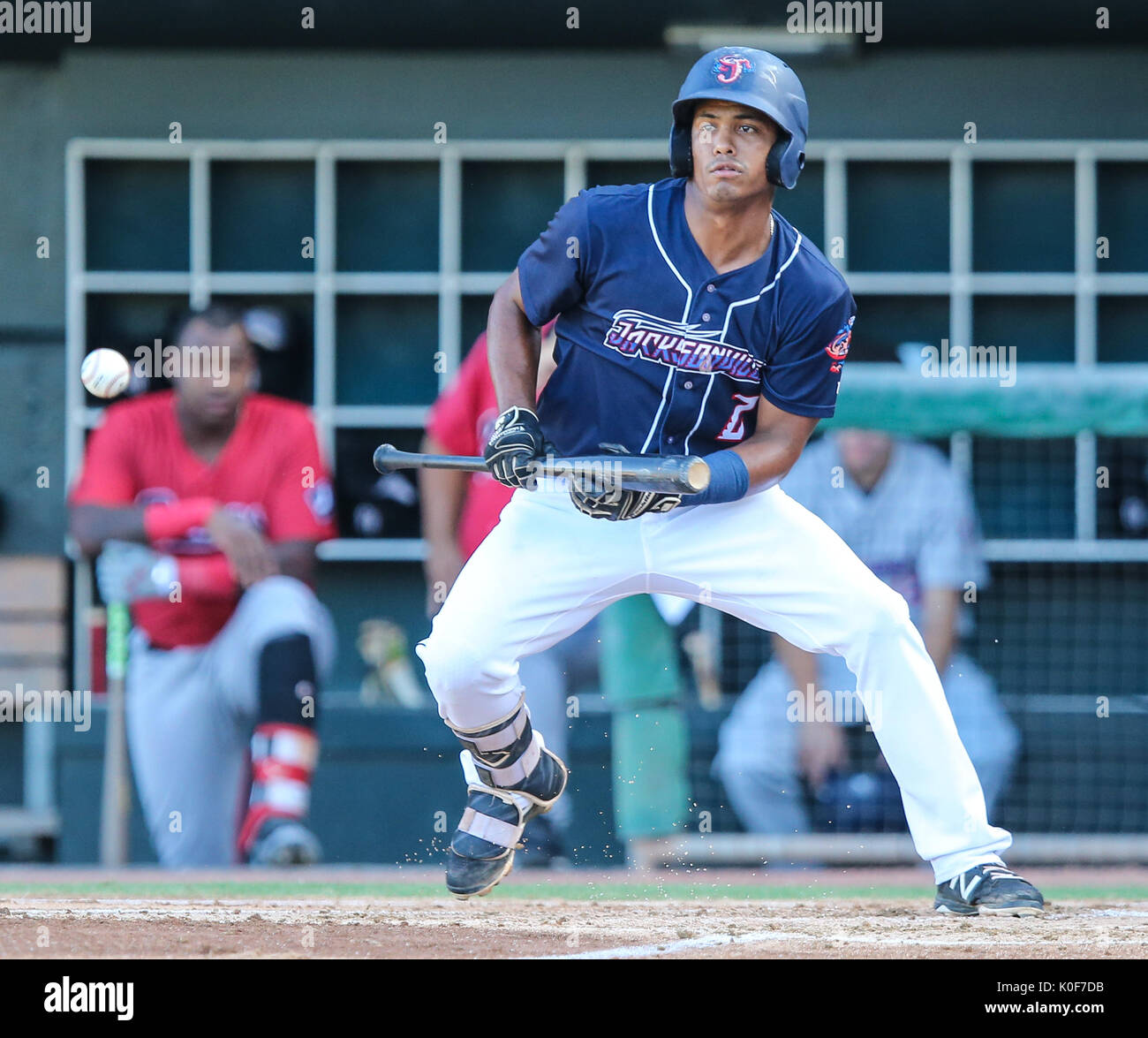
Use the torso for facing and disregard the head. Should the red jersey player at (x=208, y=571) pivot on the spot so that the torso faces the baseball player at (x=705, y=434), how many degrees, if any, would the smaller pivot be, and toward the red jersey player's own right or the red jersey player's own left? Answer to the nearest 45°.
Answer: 0° — they already face them

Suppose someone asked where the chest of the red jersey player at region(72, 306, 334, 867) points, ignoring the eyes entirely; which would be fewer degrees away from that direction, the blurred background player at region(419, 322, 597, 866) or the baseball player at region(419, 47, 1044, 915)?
the baseball player

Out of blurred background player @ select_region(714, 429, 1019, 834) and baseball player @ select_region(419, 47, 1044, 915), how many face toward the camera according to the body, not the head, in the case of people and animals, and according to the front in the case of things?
2

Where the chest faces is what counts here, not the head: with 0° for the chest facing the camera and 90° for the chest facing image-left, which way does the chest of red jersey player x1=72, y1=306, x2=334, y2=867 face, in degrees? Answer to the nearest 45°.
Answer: approximately 0°

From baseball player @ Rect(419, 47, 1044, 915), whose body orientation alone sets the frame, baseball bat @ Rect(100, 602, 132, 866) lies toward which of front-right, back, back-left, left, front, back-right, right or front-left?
back-right
